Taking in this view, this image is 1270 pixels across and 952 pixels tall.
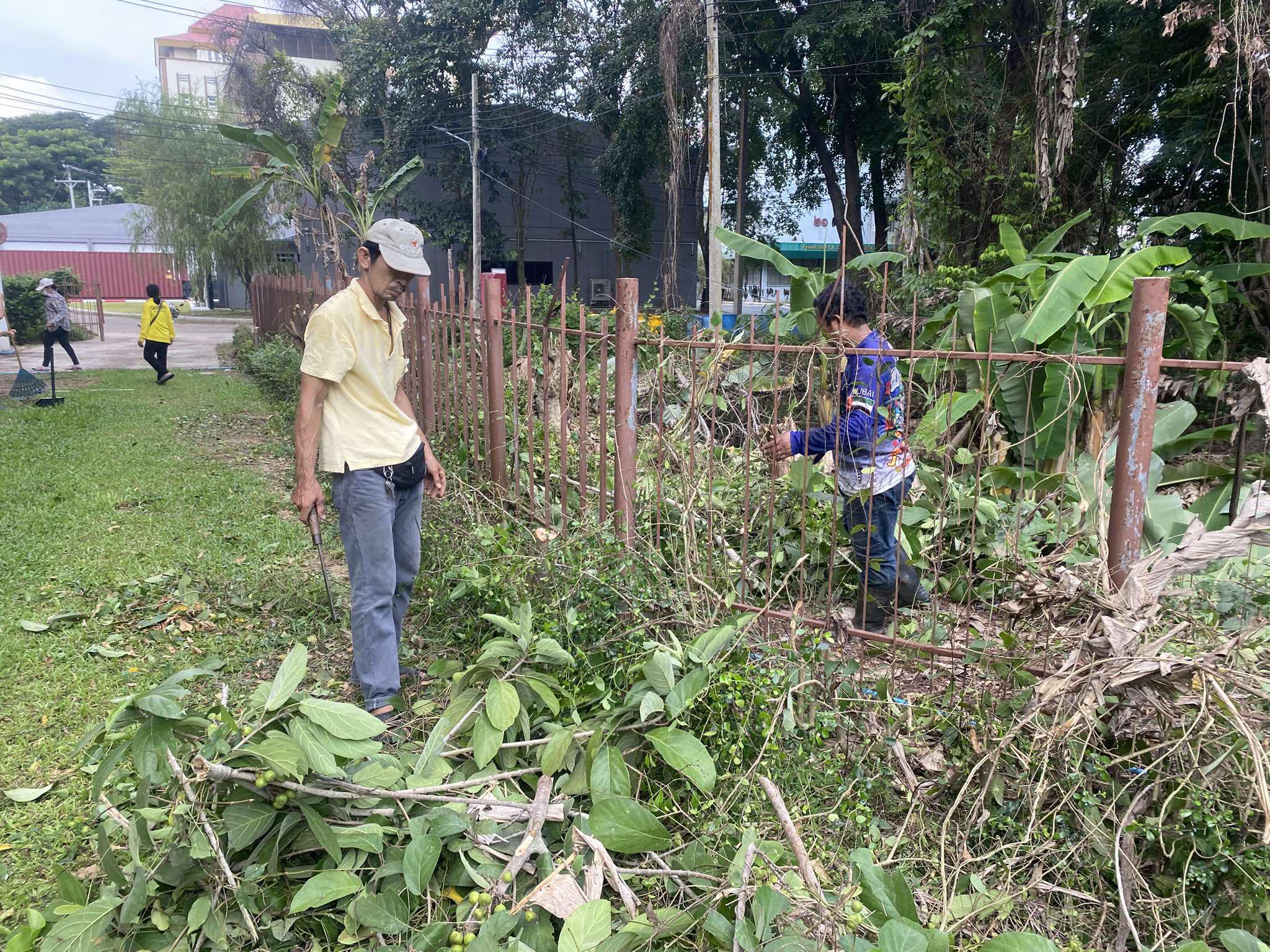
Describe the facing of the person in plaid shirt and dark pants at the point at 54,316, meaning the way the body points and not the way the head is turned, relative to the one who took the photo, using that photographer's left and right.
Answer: facing to the left of the viewer

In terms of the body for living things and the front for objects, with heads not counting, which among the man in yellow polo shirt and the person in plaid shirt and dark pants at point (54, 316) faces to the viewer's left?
the person in plaid shirt and dark pants

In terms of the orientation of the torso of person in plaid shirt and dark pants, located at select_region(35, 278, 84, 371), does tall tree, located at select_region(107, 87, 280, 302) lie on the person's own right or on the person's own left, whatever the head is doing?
on the person's own right

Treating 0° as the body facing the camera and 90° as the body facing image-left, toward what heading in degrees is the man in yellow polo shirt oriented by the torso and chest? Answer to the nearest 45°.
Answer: approximately 315°

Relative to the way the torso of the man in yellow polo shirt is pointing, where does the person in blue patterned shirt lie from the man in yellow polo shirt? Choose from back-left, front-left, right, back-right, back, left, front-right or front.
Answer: front-left

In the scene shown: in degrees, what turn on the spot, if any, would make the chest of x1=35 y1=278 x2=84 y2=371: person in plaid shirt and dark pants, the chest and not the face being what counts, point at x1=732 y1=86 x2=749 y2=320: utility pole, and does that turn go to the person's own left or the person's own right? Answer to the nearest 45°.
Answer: approximately 180°

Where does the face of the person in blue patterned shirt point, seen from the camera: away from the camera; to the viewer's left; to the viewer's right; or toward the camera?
to the viewer's left

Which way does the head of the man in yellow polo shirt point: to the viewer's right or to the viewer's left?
to the viewer's right

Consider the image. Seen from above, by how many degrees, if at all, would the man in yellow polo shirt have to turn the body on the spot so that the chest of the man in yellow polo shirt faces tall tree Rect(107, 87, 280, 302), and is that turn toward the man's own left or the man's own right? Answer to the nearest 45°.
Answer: approximately 135° to the man's own left

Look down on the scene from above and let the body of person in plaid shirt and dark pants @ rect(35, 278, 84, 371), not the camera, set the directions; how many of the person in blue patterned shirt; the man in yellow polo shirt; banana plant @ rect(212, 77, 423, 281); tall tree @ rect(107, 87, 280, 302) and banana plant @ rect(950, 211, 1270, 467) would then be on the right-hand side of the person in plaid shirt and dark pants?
1

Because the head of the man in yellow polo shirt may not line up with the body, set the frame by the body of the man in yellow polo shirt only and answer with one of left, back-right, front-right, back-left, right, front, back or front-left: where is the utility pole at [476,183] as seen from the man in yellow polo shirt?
back-left

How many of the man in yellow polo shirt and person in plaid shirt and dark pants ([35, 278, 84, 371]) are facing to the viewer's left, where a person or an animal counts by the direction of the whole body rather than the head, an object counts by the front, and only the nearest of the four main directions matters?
1

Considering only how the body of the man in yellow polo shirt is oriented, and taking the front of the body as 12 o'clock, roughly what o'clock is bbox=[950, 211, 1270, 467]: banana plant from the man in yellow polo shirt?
The banana plant is roughly at 10 o'clock from the man in yellow polo shirt.

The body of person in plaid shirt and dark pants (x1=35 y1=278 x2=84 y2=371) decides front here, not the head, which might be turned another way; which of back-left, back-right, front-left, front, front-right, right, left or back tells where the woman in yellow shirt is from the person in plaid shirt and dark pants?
back
